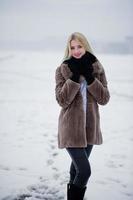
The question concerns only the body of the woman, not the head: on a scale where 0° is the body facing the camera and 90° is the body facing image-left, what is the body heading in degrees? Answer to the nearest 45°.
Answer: approximately 0°
